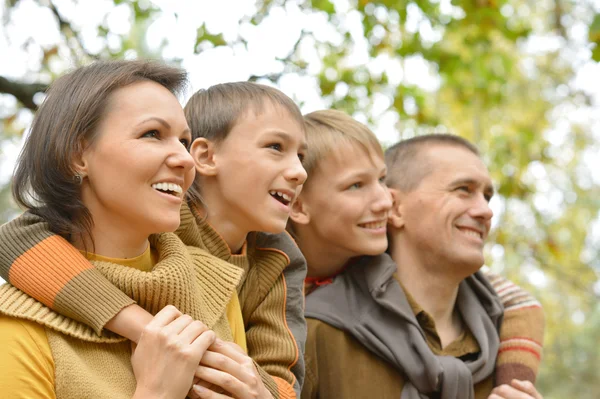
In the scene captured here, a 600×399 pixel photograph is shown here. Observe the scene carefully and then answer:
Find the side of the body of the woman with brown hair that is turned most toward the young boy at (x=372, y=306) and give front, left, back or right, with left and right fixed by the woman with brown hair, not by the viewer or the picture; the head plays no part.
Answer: left

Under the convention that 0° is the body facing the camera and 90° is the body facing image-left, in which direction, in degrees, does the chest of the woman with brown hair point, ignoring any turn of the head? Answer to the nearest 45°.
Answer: approximately 315°

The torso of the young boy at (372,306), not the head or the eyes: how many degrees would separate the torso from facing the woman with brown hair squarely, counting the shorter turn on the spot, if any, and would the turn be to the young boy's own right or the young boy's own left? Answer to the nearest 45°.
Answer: approximately 90° to the young boy's own right

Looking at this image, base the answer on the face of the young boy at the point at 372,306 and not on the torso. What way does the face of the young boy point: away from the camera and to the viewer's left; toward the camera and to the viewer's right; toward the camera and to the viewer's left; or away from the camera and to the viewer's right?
toward the camera and to the viewer's right

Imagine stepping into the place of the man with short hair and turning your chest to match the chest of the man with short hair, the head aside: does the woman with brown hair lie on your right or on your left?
on your right

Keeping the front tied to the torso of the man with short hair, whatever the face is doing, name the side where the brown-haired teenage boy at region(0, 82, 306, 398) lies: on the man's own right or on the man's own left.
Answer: on the man's own right

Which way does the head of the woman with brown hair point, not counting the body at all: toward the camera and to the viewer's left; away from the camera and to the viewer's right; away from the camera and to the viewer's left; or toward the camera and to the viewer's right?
toward the camera and to the viewer's right

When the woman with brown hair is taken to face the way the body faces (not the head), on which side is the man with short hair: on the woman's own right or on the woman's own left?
on the woman's own left

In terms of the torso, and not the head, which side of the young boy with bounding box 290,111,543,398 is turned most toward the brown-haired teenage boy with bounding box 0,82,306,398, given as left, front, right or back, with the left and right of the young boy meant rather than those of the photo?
right
